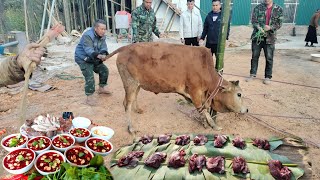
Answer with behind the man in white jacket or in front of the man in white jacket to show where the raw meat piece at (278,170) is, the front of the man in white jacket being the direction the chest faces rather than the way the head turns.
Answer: in front

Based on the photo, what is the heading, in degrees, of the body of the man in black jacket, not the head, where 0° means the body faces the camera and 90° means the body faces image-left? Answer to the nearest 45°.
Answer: approximately 0°

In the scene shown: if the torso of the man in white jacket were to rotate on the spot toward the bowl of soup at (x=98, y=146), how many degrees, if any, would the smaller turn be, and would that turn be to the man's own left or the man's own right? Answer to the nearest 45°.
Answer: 0° — they already face it

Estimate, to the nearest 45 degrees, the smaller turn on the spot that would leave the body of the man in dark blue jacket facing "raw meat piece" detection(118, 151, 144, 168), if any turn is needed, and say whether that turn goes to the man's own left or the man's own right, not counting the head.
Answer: approximately 45° to the man's own right

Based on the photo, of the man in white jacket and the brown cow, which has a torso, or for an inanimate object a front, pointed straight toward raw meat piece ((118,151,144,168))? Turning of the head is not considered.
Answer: the man in white jacket

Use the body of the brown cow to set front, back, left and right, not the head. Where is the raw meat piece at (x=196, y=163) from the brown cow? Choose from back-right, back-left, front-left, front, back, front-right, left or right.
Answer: right

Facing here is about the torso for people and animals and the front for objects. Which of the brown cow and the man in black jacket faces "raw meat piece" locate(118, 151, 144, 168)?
the man in black jacket

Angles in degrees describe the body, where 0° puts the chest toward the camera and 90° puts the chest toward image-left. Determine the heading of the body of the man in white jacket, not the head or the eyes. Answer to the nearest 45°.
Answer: approximately 0°

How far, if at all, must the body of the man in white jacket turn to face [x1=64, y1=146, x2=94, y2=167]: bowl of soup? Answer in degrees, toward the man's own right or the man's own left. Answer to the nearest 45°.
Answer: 0° — they already face it

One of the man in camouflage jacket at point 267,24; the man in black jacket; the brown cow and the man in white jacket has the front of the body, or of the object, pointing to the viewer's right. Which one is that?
the brown cow

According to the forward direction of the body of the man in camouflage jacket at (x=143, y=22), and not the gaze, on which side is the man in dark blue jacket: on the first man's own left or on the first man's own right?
on the first man's own right

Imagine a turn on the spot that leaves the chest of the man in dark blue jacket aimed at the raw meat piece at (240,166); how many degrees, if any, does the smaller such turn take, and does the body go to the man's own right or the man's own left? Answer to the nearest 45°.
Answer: approximately 45° to the man's own right

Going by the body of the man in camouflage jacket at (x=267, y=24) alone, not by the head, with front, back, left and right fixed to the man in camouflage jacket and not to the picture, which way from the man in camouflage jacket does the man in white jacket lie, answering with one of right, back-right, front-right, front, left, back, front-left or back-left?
right

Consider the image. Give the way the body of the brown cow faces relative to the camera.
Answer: to the viewer's right

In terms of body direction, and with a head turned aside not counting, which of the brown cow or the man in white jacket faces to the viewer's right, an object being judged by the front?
the brown cow

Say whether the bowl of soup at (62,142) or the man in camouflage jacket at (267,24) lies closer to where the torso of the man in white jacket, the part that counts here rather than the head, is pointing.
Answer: the bowl of soup
